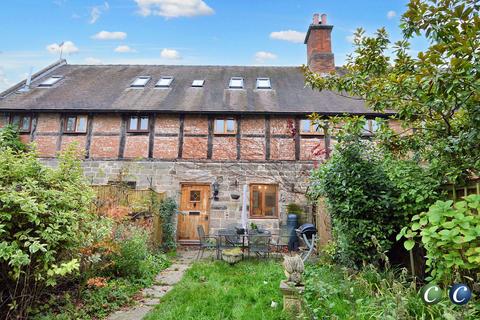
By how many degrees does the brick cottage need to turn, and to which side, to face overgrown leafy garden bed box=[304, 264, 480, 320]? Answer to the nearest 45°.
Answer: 0° — it already faces it

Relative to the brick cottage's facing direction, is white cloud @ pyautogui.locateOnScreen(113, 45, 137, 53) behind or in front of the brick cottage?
behind

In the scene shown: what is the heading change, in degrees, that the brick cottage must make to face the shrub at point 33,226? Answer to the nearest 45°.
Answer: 0° — it already faces it

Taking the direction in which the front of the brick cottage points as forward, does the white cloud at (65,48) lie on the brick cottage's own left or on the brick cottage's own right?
on the brick cottage's own right

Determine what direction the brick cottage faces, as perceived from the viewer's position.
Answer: facing the viewer

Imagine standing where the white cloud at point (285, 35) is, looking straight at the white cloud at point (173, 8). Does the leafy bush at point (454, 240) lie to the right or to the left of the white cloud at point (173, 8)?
left

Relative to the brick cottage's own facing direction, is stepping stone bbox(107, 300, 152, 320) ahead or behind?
ahead

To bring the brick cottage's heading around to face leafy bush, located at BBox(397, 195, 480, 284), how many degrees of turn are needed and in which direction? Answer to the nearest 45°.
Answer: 0° — it already faces it

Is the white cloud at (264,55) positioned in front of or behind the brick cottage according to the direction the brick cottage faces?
behind

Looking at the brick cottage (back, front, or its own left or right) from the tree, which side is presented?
front
